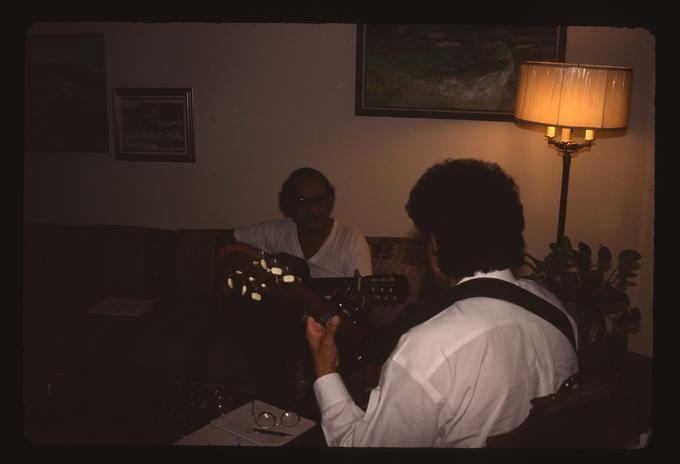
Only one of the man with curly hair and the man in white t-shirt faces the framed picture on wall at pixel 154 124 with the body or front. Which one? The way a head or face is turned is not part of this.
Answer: the man with curly hair

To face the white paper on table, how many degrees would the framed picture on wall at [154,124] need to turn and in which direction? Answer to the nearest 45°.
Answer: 0° — it already faces it

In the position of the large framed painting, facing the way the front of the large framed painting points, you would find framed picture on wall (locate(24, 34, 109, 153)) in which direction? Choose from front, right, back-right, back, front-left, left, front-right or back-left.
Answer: right

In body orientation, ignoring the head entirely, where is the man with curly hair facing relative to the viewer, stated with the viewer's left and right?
facing away from the viewer and to the left of the viewer

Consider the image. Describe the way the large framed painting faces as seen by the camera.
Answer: facing the viewer

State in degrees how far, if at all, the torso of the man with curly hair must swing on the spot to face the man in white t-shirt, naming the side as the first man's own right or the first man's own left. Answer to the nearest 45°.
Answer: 0° — they already face them

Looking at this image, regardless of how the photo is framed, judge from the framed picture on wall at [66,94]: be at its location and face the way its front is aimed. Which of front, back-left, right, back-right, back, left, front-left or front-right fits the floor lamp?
front-left

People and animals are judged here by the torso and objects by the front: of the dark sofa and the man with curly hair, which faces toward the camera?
the dark sofa

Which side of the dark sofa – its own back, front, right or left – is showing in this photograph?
front

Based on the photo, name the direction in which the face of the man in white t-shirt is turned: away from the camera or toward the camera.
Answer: toward the camera

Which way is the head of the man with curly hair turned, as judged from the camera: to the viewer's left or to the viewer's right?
to the viewer's left

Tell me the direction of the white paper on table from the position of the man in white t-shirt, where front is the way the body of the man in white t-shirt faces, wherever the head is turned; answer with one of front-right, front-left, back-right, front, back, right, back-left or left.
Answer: front

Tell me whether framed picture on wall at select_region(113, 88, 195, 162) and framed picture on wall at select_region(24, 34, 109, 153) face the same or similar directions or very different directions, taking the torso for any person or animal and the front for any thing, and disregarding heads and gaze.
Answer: same or similar directions

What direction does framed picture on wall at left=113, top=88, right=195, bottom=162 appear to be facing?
toward the camera

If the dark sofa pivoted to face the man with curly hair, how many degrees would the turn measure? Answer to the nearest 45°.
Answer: approximately 45° to its left
